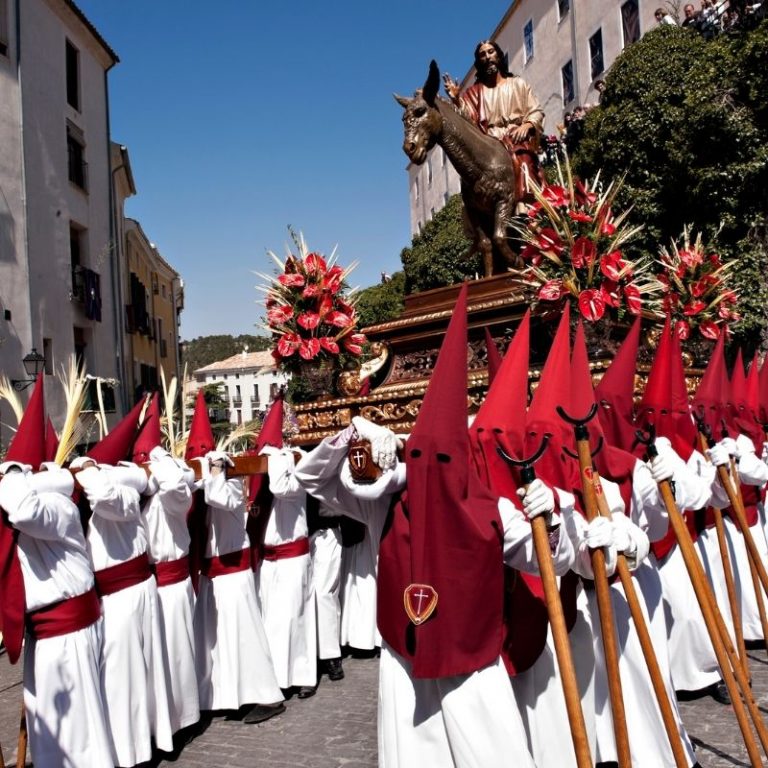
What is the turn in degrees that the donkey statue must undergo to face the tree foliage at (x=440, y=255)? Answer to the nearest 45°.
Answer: approximately 135° to its right

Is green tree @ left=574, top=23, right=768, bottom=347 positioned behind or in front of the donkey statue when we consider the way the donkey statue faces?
behind

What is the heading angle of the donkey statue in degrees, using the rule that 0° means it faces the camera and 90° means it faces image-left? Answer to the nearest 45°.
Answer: approximately 45°

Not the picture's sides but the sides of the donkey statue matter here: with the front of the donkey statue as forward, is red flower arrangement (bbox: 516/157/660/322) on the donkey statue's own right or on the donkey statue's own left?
on the donkey statue's own left

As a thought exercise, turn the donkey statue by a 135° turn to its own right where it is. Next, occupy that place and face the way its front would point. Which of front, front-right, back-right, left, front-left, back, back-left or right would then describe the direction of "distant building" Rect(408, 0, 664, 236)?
front

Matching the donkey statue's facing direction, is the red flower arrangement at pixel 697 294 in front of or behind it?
behind
